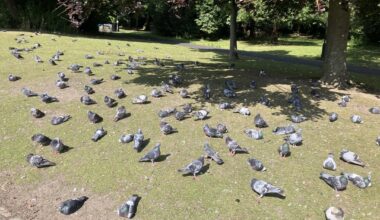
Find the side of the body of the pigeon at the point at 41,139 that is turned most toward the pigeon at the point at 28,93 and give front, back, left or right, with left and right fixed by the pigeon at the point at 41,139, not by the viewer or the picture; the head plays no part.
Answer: right

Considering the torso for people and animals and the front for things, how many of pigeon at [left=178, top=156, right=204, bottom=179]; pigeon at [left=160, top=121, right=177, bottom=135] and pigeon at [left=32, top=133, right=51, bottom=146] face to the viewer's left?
2

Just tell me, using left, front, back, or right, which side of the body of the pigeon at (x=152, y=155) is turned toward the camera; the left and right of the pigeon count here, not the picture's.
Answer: right

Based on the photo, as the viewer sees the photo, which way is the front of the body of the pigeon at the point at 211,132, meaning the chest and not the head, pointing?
to the viewer's left

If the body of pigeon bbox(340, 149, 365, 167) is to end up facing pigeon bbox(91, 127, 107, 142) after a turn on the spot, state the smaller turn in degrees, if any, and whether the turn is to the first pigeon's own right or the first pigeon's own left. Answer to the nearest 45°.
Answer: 0° — it already faces it

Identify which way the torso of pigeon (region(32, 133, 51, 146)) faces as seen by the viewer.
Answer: to the viewer's left
